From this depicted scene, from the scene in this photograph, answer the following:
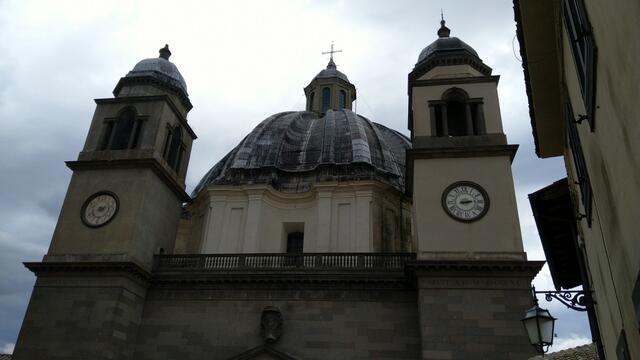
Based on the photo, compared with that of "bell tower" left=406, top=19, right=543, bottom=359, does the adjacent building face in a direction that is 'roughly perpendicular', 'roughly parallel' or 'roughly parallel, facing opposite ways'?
roughly perpendicular

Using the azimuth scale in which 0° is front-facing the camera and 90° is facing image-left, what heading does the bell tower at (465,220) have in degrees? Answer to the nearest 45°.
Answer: approximately 0°

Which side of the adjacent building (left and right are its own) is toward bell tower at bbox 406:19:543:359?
right

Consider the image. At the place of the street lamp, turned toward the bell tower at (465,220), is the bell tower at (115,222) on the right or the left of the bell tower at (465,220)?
left

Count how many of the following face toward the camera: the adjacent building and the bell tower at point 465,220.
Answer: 1

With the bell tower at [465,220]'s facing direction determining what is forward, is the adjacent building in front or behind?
in front

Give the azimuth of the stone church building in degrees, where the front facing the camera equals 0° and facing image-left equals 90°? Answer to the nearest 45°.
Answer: approximately 0°

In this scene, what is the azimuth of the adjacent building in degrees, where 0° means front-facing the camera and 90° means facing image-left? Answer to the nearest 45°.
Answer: approximately 90°

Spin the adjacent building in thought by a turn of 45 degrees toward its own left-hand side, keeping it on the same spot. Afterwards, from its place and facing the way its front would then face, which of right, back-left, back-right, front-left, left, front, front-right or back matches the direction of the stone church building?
right
